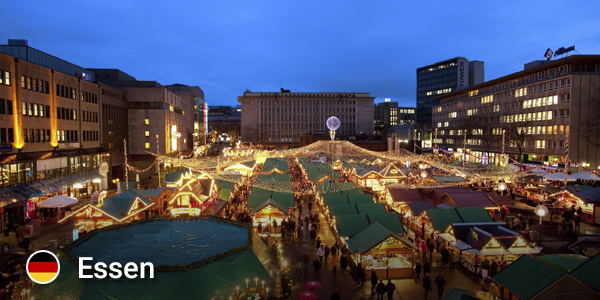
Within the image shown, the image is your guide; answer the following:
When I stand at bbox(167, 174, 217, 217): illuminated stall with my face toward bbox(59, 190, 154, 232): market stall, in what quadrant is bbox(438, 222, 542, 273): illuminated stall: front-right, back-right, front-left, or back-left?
back-left

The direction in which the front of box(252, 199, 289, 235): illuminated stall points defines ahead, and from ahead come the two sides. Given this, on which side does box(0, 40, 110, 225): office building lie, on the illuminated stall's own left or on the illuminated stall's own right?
on the illuminated stall's own right

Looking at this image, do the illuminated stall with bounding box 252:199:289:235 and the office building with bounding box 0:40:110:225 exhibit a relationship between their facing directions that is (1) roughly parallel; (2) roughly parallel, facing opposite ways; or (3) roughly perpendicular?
roughly perpendicular

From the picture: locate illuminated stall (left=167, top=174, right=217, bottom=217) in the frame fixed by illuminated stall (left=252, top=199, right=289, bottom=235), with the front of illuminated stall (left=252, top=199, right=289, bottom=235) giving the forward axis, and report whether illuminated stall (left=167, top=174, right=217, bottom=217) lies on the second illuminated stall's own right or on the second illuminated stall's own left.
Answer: on the second illuminated stall's own right

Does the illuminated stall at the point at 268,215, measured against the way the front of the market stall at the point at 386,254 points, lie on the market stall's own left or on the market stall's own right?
on the market stall's own right

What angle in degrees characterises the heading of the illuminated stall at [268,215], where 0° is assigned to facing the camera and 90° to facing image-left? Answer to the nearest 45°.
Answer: approximately 0°

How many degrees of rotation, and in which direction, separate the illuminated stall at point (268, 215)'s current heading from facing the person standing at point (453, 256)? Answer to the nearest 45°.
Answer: approximately 45° to its left

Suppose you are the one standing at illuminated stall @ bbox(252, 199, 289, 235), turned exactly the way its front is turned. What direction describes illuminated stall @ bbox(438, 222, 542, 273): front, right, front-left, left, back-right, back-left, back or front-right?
front-left

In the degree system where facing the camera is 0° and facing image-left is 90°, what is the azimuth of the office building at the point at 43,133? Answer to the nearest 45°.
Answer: approximately 315°
